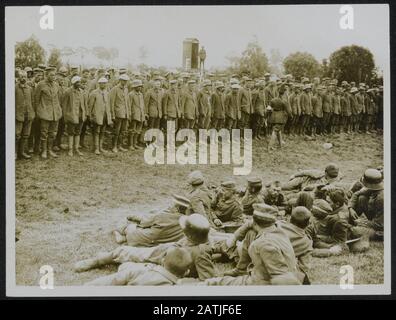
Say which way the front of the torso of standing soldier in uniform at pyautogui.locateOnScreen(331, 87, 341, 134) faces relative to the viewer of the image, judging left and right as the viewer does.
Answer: facing the viewer and to the left of the viewer

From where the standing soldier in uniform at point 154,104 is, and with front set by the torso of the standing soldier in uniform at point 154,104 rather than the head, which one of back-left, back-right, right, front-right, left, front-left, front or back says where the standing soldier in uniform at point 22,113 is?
back-right

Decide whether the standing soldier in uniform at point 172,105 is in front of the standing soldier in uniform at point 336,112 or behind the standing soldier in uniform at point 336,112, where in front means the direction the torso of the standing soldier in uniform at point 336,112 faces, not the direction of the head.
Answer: in front

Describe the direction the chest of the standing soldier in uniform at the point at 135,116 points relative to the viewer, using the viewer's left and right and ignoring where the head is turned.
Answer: facing the viewer and to the right of the viewer

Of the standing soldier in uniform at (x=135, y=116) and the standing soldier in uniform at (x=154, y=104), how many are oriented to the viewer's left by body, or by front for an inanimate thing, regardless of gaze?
0

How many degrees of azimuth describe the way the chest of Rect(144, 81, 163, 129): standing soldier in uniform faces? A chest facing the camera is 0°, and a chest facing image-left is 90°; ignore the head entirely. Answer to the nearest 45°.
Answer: approximately 315°
